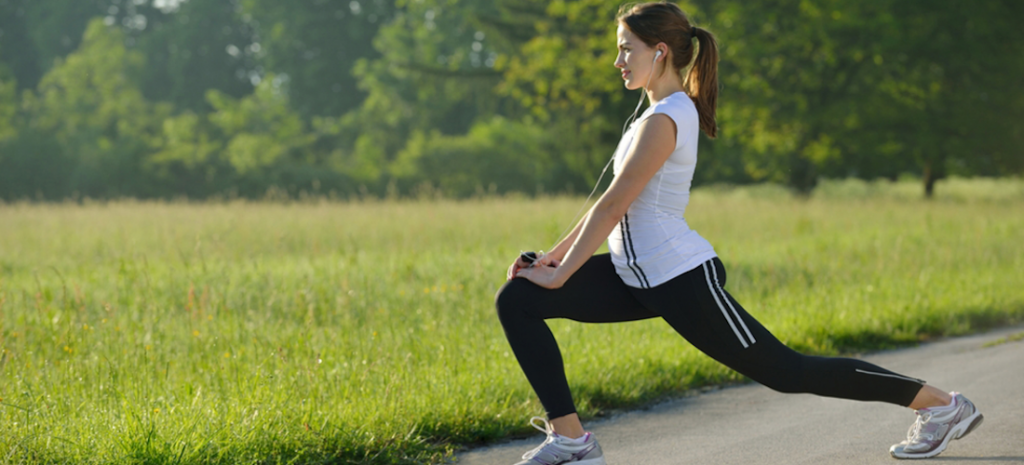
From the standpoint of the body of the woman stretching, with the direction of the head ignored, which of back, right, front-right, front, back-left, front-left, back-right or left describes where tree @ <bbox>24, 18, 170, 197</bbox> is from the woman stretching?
front-right

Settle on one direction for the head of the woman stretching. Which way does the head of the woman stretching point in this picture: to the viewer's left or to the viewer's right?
to the viewer's left

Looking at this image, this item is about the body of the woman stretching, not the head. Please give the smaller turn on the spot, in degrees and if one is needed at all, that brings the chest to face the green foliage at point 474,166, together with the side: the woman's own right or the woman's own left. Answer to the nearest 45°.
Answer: approximately 90° to the woman's own right

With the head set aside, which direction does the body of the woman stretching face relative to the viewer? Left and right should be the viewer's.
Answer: facing to the left of the viewer
